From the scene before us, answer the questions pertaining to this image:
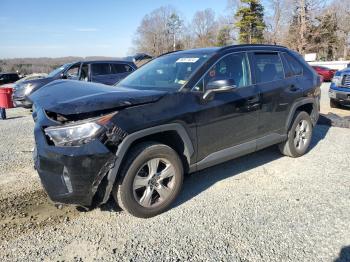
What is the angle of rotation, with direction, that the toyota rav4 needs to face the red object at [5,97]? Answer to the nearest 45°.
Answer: approximately 90° to its right

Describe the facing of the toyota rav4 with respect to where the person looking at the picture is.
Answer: facing the viewer and to the left of the viewer

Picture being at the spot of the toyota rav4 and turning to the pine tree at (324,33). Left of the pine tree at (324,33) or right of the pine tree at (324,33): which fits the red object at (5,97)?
left

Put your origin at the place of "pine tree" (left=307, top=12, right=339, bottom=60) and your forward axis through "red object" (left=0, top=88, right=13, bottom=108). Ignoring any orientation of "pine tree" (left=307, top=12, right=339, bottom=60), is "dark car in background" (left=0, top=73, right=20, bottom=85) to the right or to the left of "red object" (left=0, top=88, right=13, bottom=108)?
right
